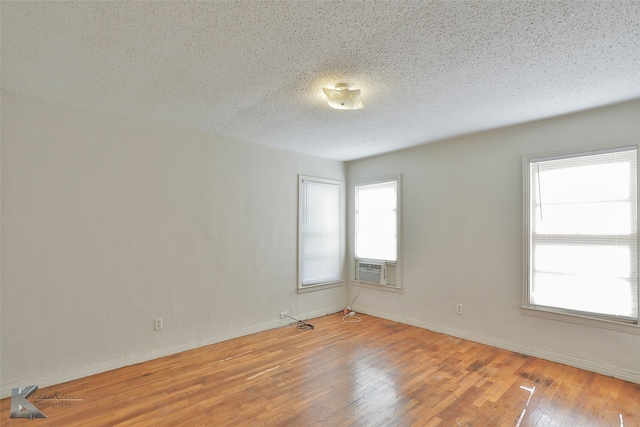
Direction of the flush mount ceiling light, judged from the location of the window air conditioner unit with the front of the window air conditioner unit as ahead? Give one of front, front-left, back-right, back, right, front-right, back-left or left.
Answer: front-left

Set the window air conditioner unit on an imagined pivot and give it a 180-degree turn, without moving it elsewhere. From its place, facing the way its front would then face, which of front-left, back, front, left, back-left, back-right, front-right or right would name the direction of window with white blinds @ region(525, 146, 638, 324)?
right

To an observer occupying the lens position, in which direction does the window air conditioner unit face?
facing the viewer and to the left of the viewer

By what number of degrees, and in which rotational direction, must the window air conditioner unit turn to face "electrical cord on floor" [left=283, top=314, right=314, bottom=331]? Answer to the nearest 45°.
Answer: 0° — it already faces it
